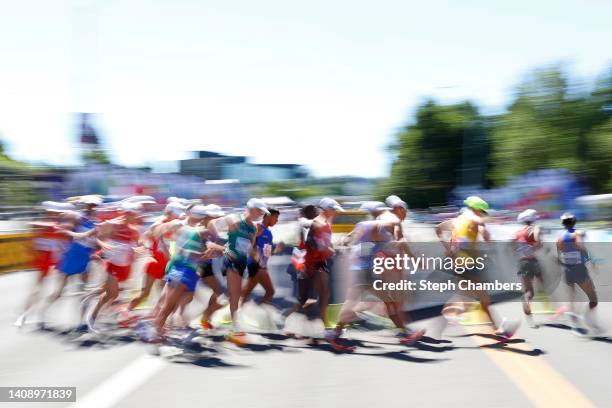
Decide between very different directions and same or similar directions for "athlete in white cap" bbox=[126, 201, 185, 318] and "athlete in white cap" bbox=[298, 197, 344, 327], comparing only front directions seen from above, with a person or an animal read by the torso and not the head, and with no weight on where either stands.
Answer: same or similar directions

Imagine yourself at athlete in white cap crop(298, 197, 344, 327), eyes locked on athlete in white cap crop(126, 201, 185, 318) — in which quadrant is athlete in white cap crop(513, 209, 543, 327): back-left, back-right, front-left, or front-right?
back-right

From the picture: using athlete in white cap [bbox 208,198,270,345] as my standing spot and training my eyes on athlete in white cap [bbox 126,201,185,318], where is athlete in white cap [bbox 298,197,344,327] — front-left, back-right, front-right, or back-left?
back-right

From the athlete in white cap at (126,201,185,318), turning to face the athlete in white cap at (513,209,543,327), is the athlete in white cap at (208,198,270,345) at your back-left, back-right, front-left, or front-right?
front-right
